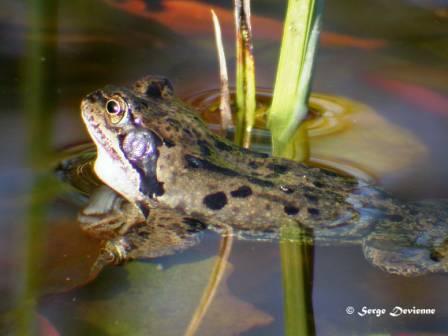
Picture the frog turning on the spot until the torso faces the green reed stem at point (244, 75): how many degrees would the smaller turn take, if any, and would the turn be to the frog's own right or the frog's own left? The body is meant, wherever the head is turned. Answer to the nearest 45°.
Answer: approximately 90° to the frog's own right

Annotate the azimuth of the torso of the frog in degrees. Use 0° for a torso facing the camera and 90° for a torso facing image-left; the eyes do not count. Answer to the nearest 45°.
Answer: approximately 90°
